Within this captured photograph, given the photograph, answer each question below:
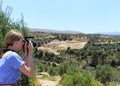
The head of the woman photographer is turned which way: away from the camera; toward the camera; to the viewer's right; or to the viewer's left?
to the viewer's right

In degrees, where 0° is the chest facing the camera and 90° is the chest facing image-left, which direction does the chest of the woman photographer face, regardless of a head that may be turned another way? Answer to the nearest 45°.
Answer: approximately 270°
